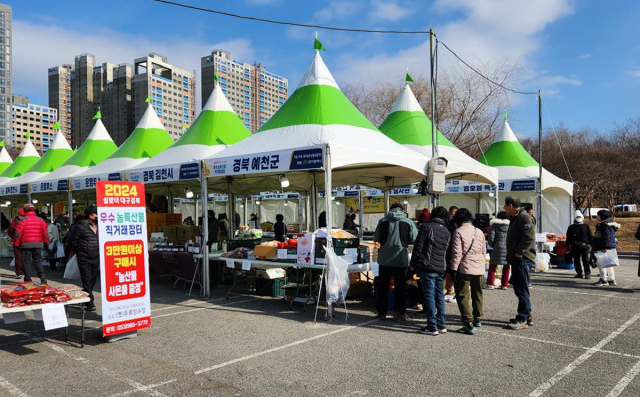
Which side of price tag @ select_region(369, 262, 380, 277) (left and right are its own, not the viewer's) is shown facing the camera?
front

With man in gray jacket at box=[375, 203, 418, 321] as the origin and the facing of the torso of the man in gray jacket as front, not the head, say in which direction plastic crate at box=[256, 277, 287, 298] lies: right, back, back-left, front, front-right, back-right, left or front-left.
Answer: front-left

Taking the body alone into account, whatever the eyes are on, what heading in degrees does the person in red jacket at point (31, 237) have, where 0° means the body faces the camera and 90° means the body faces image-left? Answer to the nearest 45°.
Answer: approximately 180°

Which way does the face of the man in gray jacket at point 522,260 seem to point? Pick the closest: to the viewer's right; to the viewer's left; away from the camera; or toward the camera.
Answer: to the viewer's left

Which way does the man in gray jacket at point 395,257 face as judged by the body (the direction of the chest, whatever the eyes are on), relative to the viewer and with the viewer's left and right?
facing away from the viewer

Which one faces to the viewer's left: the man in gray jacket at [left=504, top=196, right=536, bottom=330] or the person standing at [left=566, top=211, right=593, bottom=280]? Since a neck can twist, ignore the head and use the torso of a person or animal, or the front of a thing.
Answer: the man in gray jacket

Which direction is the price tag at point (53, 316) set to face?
toward the camera

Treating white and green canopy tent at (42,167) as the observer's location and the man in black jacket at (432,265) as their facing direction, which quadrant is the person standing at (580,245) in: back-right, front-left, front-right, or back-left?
front-left

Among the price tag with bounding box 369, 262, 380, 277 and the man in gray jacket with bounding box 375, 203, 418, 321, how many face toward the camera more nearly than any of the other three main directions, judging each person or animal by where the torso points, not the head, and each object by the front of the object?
1

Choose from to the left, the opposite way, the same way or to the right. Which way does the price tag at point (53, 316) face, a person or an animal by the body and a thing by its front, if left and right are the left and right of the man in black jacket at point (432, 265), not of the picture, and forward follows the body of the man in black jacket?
the opposite way

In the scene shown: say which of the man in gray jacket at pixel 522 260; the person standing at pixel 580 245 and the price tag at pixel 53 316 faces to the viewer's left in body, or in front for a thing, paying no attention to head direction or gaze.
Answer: the man in gray jacket

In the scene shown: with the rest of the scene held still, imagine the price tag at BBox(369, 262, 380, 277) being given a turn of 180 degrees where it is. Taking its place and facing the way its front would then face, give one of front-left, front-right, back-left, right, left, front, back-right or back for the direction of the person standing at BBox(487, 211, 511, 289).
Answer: front-right

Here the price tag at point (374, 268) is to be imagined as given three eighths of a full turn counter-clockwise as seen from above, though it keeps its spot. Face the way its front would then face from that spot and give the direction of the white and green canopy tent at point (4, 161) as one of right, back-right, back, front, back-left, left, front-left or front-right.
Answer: left

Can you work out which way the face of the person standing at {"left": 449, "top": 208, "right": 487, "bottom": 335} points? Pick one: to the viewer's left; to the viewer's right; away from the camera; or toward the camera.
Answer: away from the camera

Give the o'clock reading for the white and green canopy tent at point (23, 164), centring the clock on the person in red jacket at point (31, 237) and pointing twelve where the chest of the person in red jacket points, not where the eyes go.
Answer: The white and green canopy tent is roughly at 12 o'clock from the person in red jacket.

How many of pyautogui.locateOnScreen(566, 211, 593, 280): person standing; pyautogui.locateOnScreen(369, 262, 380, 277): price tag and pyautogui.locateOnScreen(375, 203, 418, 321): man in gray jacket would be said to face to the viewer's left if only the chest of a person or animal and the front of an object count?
0

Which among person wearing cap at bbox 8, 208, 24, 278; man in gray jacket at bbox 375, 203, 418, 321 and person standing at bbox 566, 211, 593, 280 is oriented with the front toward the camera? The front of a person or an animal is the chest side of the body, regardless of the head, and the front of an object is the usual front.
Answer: the person standing
